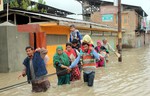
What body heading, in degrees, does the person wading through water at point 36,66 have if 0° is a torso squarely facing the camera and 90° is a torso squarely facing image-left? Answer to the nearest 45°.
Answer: approximately 45°

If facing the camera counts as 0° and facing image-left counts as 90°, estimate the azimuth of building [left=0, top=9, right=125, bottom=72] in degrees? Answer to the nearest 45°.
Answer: approximately 315°

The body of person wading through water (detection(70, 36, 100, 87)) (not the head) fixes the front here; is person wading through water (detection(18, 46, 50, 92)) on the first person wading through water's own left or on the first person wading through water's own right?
on the first person wading through water's own right

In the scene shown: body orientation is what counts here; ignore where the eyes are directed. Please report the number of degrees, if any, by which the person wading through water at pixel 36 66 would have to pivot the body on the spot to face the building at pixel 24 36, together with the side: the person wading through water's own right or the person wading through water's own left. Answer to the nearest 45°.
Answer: approximately 135° to the person wading through water's own right

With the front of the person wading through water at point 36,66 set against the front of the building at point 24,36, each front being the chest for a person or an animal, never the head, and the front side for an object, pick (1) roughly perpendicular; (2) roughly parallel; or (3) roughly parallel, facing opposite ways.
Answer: roughly perpendicular

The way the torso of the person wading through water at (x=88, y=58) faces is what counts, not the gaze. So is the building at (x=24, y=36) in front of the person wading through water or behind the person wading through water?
behind
